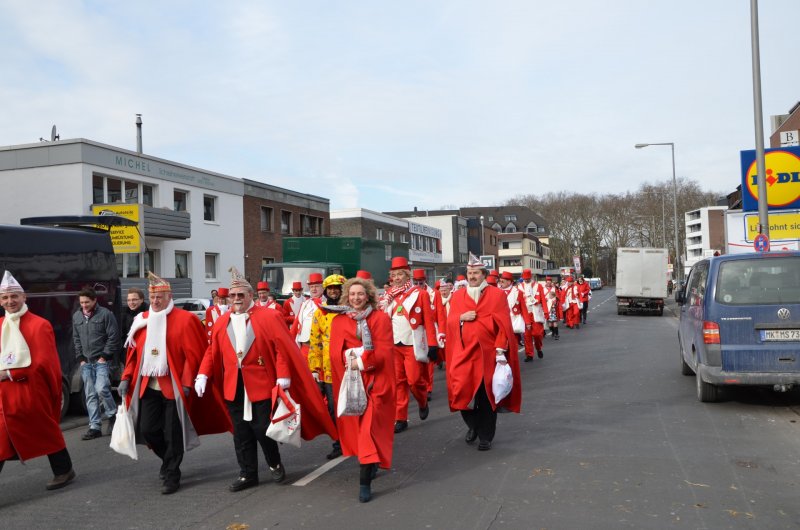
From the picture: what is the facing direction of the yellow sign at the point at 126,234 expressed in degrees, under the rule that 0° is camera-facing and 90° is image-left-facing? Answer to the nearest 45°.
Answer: approximately 0°

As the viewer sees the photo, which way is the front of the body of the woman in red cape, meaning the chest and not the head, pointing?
toward the camera

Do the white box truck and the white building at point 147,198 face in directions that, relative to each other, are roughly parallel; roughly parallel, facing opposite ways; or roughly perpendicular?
roughly perpendicular

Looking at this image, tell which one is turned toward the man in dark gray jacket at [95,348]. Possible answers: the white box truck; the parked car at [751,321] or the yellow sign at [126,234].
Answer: the yellow sign

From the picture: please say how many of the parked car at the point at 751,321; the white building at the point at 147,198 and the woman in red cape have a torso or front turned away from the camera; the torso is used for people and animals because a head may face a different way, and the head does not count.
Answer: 1

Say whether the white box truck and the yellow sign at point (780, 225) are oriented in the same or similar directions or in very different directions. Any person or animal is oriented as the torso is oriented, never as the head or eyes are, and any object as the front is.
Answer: very different directions

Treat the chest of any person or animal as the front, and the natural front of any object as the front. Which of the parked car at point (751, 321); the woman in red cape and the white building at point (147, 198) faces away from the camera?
the parked car

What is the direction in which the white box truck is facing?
away from the camera

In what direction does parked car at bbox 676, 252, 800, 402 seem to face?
away from the camera

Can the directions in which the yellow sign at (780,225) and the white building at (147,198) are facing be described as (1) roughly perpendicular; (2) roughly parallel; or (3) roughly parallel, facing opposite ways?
roughly perpendicular

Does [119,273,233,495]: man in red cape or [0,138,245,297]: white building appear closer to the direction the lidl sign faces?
the man in red cape

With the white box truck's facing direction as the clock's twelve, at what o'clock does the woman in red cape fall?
The woman in red cape is roughly at 6 o'clock from the white box truck.

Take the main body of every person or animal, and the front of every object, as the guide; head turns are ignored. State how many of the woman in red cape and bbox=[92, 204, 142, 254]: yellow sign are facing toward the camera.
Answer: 2

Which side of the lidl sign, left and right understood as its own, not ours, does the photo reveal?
front

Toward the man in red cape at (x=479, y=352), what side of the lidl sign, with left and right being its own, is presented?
front
